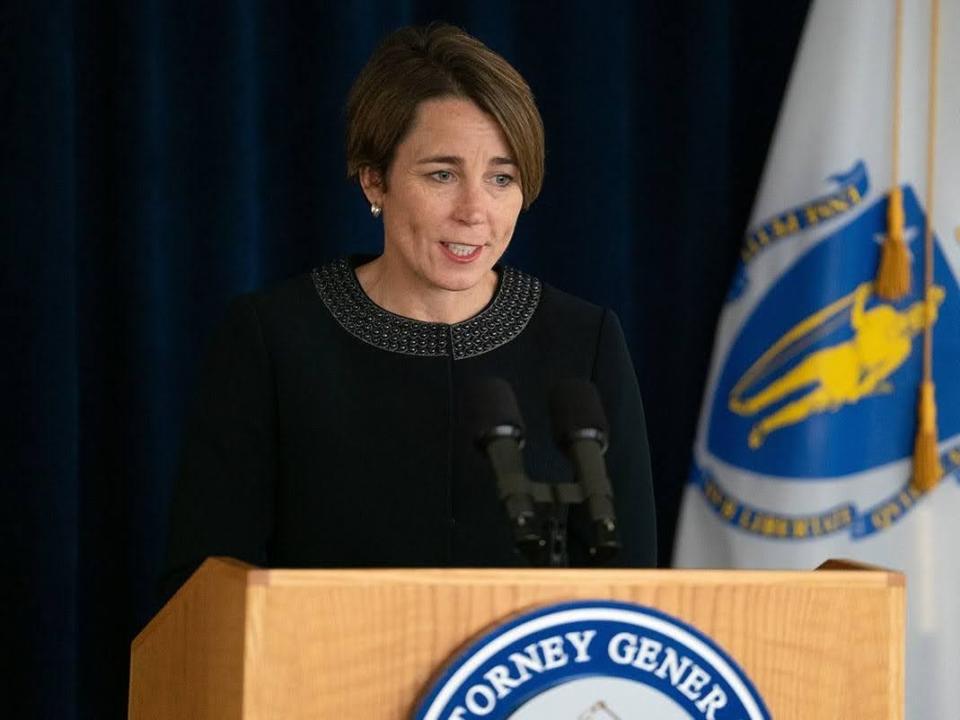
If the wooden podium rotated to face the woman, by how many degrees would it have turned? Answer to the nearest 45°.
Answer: approximately 180°

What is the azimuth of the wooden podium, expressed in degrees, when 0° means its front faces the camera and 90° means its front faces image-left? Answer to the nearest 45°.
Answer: approximately 0°

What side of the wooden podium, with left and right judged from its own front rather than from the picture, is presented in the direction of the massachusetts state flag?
back

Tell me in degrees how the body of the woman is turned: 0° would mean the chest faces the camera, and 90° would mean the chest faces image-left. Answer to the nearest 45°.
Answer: approximately 315°
